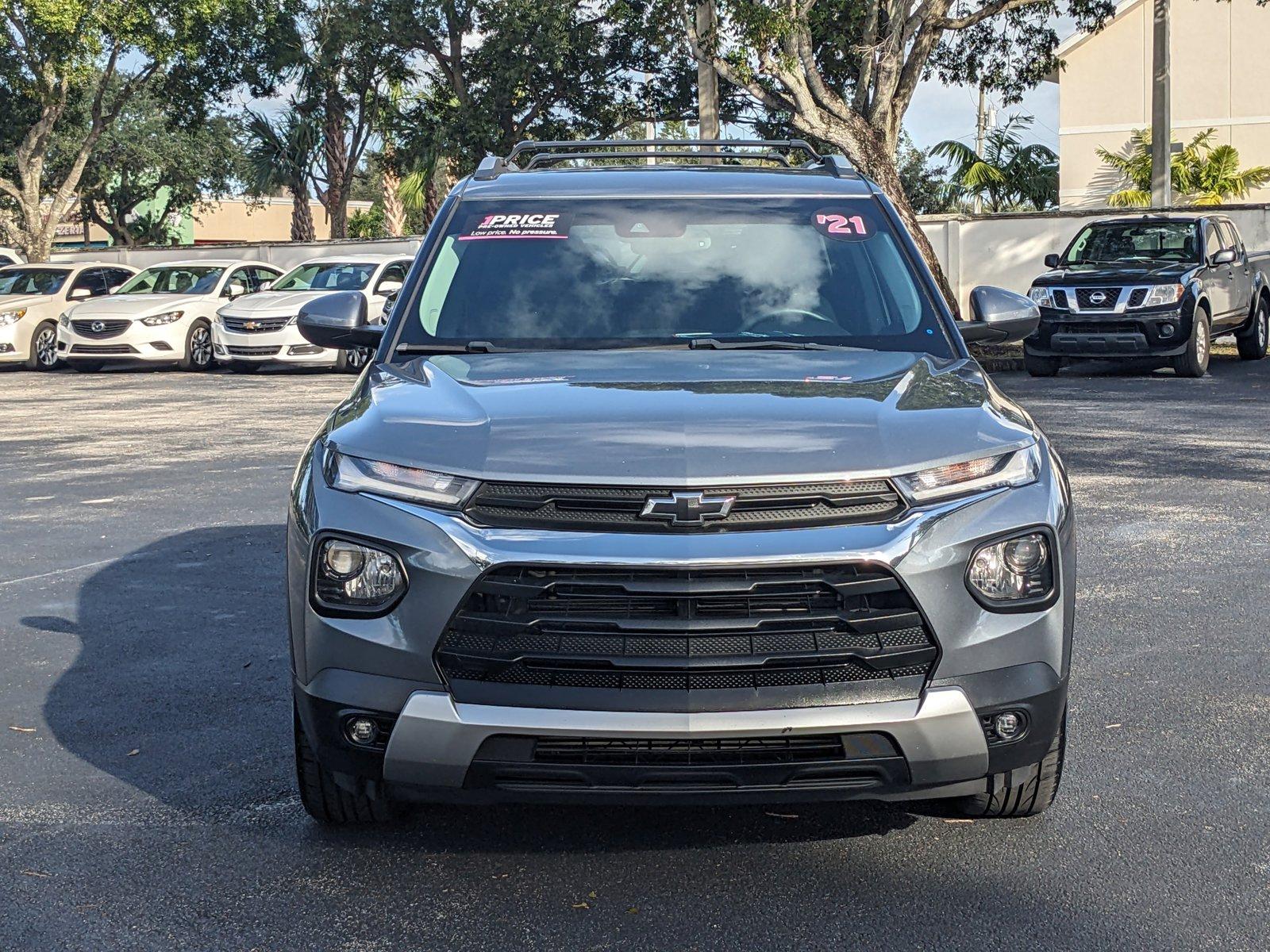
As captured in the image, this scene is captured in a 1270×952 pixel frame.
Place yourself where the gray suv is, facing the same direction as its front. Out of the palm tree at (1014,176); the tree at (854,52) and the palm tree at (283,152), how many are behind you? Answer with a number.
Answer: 3

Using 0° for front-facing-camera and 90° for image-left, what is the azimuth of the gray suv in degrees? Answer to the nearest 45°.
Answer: approximately 0°

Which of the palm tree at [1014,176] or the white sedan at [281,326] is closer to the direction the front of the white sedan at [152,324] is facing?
the white sedan

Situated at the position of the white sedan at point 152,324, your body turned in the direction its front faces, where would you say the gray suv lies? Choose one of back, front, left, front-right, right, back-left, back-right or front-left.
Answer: front-left

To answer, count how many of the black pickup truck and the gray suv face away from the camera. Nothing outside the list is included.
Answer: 0

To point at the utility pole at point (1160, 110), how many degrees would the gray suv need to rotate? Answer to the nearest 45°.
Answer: approximately 180°

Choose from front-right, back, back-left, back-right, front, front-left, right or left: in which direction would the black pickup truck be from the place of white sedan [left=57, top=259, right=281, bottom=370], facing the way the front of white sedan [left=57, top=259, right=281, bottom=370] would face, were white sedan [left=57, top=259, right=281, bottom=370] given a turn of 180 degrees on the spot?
right

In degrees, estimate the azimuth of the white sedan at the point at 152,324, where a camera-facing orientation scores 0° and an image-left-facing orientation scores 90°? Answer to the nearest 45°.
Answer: approximately 45°

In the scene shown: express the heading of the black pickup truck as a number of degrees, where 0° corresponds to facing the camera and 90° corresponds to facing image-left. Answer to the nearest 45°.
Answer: approximately 45°

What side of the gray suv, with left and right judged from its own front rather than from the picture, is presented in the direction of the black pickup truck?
back

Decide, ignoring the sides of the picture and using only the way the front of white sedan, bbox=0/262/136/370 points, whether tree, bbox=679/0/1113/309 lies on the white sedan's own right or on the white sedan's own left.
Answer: on the white sedan's own left

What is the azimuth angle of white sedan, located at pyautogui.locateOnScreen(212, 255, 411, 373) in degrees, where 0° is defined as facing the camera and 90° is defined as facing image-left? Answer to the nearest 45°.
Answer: approximately 45°
